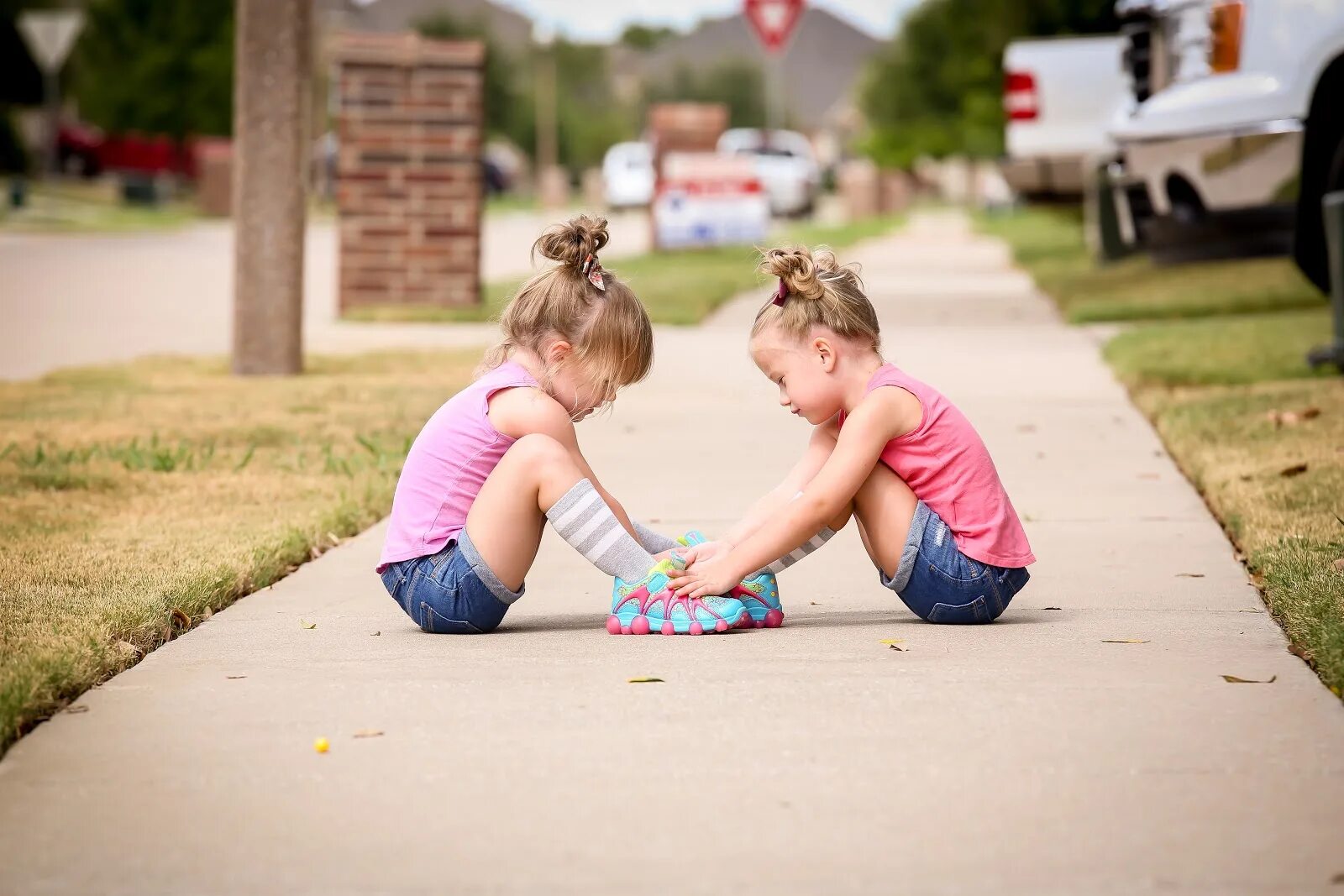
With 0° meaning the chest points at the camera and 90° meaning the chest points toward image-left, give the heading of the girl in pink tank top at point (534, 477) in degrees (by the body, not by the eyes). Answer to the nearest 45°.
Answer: approximately 270°

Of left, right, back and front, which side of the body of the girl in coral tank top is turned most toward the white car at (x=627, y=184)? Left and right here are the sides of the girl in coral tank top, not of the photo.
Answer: right

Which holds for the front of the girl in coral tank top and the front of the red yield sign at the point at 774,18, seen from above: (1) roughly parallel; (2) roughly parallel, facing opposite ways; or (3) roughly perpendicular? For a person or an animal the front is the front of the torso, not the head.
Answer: roughly perpendicular

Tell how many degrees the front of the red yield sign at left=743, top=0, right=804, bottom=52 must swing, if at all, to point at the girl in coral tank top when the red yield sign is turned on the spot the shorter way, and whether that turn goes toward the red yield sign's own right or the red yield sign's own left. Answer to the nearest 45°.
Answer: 0° — it already faces them

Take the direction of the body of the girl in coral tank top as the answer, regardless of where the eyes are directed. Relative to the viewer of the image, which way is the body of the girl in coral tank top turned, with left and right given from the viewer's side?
facing to the left of the viewer
